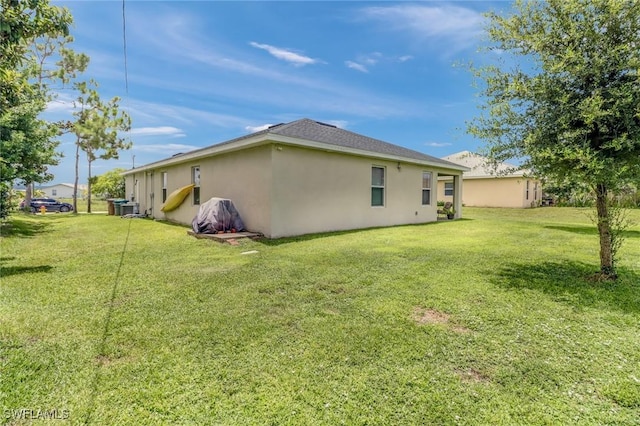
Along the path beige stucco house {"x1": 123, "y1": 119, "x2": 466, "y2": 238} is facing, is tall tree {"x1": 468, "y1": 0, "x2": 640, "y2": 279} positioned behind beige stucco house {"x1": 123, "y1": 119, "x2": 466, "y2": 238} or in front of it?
behind

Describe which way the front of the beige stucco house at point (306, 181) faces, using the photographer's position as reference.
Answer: facing away from the viewer and to the left of the viewer

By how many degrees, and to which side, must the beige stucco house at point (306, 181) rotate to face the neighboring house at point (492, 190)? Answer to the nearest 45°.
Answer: approximately 90° to its right

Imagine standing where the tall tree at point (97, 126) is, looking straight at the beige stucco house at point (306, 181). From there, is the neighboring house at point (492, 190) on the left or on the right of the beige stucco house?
left

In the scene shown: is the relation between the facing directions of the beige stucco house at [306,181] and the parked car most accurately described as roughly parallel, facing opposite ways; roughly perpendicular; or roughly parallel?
roughly perpendicular
